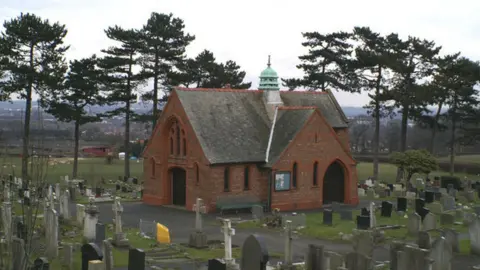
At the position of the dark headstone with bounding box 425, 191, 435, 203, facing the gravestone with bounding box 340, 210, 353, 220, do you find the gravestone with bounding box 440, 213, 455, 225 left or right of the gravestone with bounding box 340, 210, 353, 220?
left

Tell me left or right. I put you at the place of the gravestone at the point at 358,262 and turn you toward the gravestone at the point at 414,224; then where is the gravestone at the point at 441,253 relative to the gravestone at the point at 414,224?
right

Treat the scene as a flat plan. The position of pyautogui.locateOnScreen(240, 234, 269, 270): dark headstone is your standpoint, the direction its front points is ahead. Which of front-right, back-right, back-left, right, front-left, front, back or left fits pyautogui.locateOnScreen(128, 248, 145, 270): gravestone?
front-right

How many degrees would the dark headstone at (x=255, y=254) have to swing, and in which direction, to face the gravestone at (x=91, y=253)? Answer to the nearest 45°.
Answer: approximately 45° to its right
